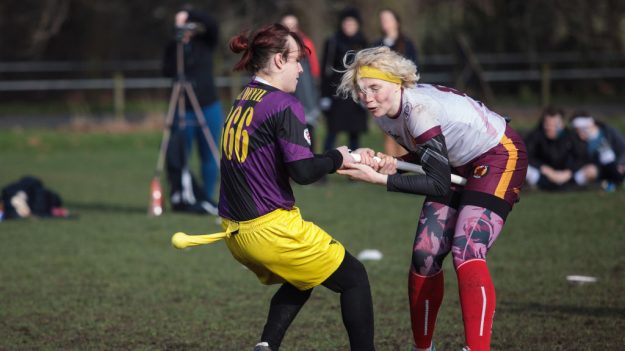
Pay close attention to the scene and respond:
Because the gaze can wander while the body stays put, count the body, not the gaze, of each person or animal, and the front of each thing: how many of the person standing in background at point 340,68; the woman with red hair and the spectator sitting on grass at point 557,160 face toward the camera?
2

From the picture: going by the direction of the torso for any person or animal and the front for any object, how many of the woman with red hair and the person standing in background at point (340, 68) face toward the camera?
1

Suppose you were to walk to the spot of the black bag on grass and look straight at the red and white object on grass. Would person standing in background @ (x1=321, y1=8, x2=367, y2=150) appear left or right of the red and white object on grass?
left

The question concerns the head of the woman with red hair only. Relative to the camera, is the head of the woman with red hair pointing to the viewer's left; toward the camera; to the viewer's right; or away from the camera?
to the viewer's right

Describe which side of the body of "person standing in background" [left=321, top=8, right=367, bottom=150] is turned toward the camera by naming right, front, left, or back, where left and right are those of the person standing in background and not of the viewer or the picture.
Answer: front

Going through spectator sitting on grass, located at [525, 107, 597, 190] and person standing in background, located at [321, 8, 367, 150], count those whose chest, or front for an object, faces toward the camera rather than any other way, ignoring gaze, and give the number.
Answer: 2

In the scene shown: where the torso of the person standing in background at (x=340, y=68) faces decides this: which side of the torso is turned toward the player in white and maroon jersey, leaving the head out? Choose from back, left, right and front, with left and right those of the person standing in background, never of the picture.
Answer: front

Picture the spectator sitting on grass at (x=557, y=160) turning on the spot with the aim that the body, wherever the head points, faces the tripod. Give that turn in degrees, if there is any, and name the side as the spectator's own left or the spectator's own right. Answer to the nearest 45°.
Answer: approximately 45° to the spectator's own right

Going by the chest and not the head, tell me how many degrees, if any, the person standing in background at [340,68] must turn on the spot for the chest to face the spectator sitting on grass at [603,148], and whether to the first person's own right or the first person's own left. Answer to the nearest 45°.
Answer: approximately 90° to the first person's own left

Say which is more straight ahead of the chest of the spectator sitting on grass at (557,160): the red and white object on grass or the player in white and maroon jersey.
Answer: the player in white and maroon jersey

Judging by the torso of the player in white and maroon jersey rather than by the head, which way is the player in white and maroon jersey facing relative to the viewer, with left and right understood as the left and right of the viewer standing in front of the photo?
facing the viewer and to the left of the viewer

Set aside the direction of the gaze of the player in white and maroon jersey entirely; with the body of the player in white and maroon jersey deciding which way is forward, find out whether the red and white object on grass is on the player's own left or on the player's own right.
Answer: on the player's own right

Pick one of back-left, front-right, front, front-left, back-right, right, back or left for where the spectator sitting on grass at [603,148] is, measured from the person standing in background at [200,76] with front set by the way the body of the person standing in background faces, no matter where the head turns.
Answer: back-left

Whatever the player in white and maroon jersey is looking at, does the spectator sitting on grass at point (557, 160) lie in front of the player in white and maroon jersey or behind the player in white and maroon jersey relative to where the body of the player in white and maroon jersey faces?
behind

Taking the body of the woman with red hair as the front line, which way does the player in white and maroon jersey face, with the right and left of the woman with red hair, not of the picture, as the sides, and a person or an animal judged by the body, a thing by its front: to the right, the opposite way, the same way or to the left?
the opposite way

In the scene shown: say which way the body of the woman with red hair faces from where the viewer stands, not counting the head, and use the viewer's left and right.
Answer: facing away from the viewer and to the right of the viewer

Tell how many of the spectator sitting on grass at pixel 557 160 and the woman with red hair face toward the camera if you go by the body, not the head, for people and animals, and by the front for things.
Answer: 1
